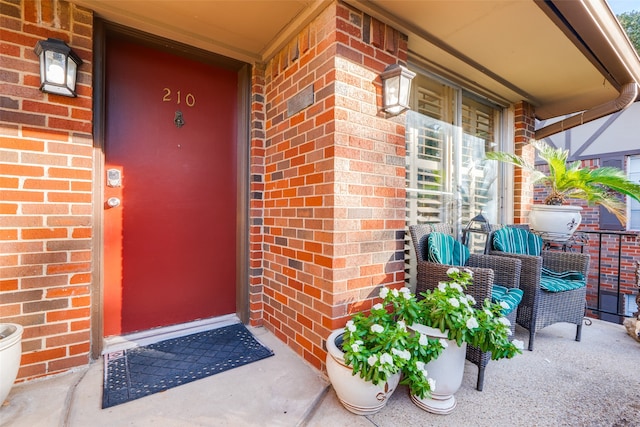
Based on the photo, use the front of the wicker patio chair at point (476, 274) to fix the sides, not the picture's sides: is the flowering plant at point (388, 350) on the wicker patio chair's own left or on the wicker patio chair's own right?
on the wicker patio chair's own right

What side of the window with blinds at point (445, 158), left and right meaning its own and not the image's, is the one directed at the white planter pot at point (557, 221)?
left

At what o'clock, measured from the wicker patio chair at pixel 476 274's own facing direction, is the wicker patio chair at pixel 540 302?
the wicker patio chair at pixel 540 302 is roughly at 9 o'clock from the wicker patio chair at pixel 476 274.

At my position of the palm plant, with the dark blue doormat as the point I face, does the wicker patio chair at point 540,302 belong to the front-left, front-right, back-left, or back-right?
front-left

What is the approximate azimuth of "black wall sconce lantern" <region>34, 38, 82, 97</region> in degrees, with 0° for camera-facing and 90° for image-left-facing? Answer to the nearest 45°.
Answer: approximately 0°

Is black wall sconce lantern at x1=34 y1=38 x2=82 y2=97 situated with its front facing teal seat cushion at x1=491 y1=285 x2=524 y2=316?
no

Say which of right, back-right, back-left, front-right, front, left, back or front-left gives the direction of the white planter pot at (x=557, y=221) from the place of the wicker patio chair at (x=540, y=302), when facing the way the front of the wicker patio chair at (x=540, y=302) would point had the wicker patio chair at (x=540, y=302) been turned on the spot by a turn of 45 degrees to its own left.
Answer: left

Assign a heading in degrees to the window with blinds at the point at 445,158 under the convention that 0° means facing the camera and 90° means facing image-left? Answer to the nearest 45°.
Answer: approximately 315°

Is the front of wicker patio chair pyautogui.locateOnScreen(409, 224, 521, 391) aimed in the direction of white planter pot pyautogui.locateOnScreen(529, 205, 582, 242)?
no

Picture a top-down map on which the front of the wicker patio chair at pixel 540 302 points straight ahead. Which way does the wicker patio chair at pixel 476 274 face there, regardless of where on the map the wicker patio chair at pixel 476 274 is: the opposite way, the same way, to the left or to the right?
the same way

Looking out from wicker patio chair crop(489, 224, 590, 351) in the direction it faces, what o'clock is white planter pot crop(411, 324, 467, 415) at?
The white planter pot is roughly at 2 o'clock from the wicker patio chair.

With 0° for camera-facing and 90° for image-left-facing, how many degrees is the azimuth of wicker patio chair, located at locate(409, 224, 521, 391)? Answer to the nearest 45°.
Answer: approximately 315°

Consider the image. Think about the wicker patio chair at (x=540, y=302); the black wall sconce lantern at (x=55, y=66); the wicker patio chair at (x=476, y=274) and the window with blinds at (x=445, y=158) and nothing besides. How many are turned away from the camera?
0

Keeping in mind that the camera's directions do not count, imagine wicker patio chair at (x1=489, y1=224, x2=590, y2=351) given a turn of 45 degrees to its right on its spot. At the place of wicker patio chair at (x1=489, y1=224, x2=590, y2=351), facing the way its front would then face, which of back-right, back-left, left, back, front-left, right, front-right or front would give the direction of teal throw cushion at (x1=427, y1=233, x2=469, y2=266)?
front-right
